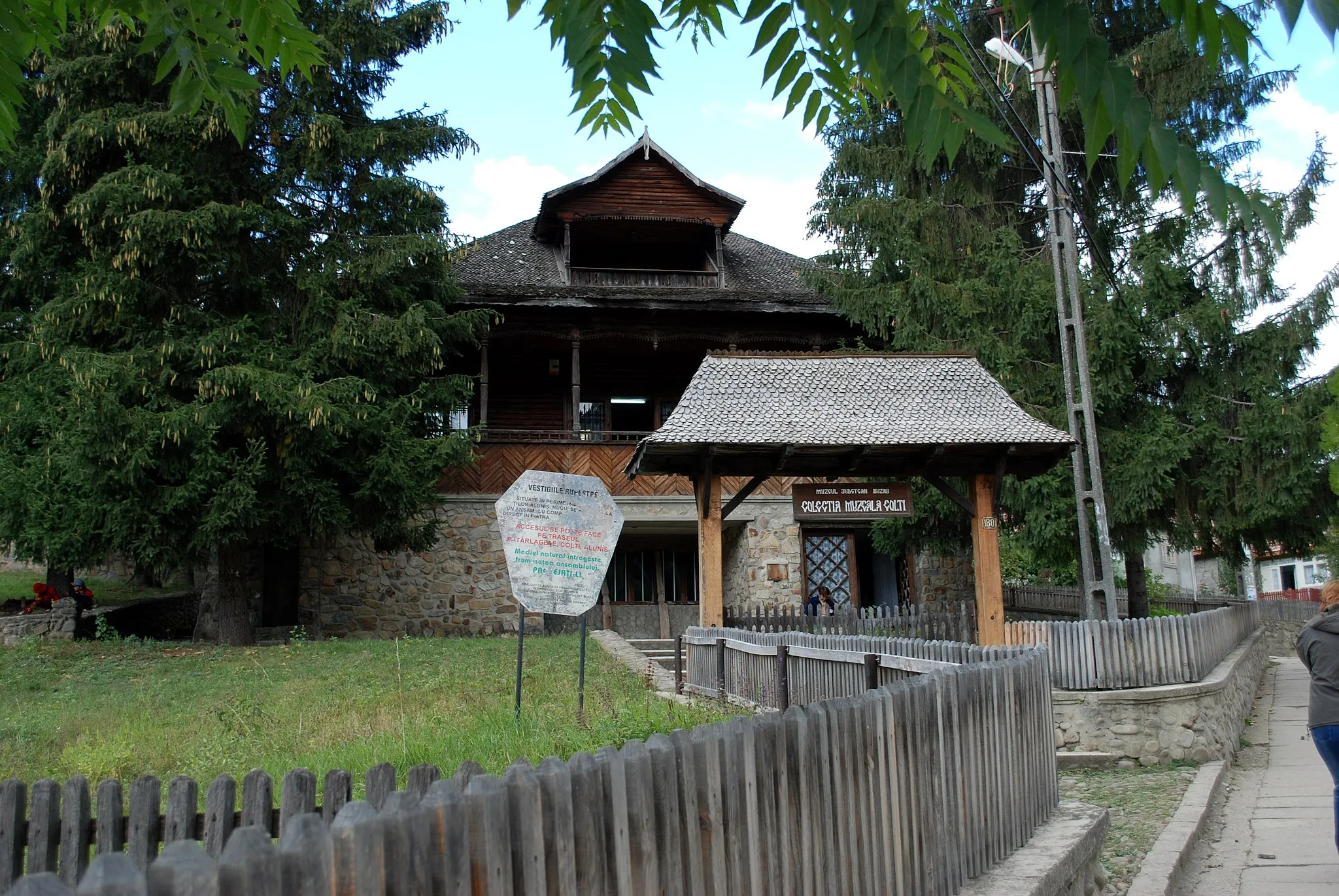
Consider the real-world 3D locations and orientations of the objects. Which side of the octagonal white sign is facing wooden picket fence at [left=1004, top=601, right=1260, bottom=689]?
left

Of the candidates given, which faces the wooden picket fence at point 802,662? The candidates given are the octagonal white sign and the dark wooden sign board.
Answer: the dark wooden sign board

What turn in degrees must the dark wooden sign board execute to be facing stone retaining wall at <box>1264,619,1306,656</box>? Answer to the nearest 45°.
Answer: approximately 135° to its left

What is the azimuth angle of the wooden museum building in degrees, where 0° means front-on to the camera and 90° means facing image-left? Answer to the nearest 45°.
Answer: approximately 0°

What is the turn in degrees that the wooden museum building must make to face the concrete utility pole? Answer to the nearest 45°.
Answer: approximately 45° to its left

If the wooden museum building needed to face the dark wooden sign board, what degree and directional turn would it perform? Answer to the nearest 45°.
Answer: approximately 45° to its left

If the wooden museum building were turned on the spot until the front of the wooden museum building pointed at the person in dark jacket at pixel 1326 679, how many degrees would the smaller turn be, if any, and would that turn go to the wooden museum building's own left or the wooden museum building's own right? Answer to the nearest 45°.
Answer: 0° — it already faces them

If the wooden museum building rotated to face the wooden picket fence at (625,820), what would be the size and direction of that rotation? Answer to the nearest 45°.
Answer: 0° — it already faces it

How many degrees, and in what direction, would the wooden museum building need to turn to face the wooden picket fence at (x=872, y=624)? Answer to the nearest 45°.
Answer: approximately 45° to its left

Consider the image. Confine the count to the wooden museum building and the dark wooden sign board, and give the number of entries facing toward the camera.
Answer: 2

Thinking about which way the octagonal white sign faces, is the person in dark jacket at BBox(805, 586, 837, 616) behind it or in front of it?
behind

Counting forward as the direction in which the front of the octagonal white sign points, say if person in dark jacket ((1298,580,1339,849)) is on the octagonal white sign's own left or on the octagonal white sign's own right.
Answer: on the octagonal white sign's own left

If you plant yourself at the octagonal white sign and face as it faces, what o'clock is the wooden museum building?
The wooden museum building is roughly at 6 o'clock from the octagonal white sign.

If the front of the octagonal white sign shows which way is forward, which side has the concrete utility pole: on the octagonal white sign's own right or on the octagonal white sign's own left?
on the octagonal white sign's own left

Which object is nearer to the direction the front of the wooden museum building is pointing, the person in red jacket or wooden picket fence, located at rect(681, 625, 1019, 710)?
the wooden picket fence

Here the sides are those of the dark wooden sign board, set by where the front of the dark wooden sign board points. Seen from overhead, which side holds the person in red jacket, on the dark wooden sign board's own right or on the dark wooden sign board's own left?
on the dark wooden sign board's own right
